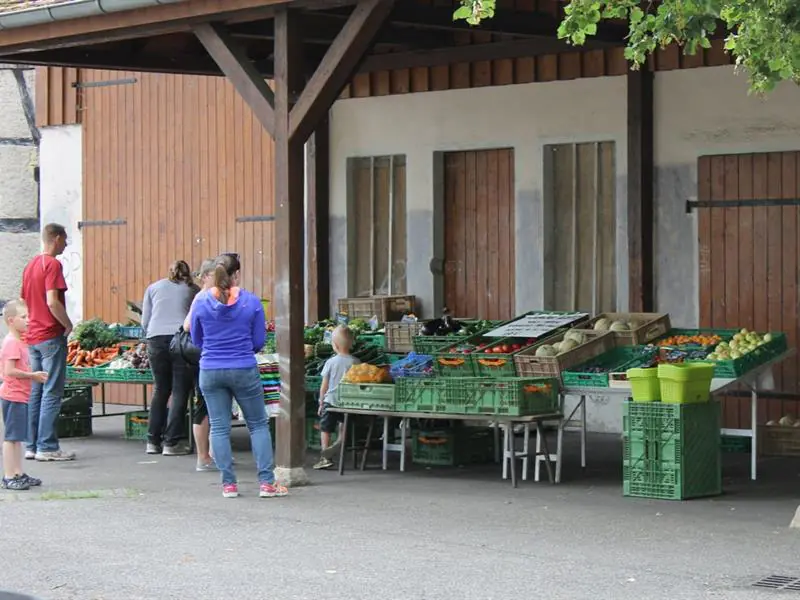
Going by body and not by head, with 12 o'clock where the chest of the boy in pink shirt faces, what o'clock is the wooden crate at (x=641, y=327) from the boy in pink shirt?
The wooden crate is roughly at 12 o'clock from the boy in pink shirt.

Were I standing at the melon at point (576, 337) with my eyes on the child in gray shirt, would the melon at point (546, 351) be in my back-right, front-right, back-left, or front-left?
front-left

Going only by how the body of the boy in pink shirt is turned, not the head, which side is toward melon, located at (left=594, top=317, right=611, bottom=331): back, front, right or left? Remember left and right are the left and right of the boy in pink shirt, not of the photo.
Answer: front

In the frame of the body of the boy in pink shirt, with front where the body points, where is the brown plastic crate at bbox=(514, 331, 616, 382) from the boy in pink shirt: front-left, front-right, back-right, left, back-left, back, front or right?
front

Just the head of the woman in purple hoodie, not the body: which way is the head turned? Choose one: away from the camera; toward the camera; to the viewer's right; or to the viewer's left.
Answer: away from the camera

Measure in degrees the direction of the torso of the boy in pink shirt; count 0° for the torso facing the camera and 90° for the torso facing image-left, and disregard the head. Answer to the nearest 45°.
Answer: approximately 270°

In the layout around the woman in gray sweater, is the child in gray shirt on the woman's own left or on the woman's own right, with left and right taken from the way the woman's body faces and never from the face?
on the woman's own right

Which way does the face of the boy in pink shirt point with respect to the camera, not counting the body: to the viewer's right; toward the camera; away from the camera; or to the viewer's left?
to the viewer's right

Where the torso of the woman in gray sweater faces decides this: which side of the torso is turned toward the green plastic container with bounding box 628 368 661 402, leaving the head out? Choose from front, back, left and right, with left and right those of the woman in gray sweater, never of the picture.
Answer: right

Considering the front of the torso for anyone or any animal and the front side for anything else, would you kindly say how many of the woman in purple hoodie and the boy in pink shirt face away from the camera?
1

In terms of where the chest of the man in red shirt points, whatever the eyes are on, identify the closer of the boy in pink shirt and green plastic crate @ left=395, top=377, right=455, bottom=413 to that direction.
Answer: the green plastic crate

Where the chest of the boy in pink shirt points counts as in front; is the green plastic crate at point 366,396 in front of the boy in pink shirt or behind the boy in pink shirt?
in front

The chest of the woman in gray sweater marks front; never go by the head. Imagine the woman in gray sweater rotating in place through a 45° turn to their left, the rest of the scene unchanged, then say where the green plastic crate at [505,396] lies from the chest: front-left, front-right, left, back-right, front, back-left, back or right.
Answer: back-right

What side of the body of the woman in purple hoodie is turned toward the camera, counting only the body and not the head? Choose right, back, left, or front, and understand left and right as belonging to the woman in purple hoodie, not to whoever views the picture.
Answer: back

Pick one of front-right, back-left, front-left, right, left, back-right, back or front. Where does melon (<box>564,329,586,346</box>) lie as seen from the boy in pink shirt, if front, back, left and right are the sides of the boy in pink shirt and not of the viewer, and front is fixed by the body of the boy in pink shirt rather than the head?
front

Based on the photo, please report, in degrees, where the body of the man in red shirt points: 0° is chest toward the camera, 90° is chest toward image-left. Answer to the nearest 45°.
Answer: approximately 225°
